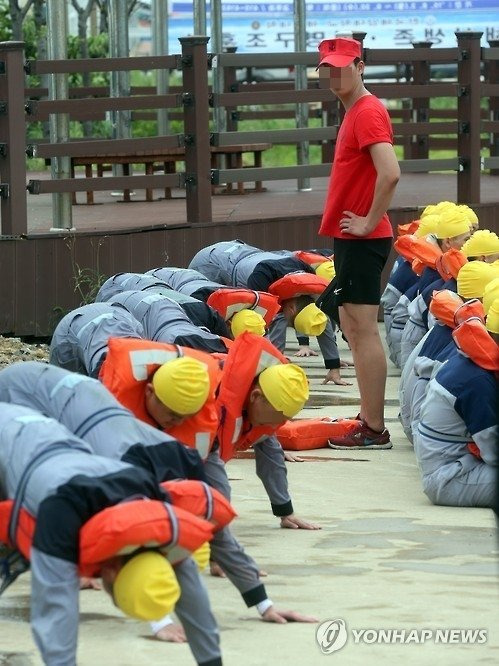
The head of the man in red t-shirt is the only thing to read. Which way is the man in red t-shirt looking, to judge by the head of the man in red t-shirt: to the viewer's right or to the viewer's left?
to the viewer's left

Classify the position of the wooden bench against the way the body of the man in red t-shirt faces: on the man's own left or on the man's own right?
on the man's own right

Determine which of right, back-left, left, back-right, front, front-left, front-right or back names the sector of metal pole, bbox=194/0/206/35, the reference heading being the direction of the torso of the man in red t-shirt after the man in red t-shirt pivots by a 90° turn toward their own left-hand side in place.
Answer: back

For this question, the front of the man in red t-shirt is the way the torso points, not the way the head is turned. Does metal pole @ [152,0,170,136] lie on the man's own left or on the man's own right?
on the man's own right

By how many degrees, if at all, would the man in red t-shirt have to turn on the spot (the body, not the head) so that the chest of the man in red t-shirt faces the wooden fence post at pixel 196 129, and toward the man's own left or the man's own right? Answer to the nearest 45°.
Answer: approximately 90° to the man's own right

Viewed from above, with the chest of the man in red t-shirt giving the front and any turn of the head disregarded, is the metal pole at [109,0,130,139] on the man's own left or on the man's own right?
on the man's own right

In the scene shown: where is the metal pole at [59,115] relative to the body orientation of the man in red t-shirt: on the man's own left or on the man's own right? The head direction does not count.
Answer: on the man's own right

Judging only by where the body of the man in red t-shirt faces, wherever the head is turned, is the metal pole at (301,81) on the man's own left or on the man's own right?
on the man's own right
